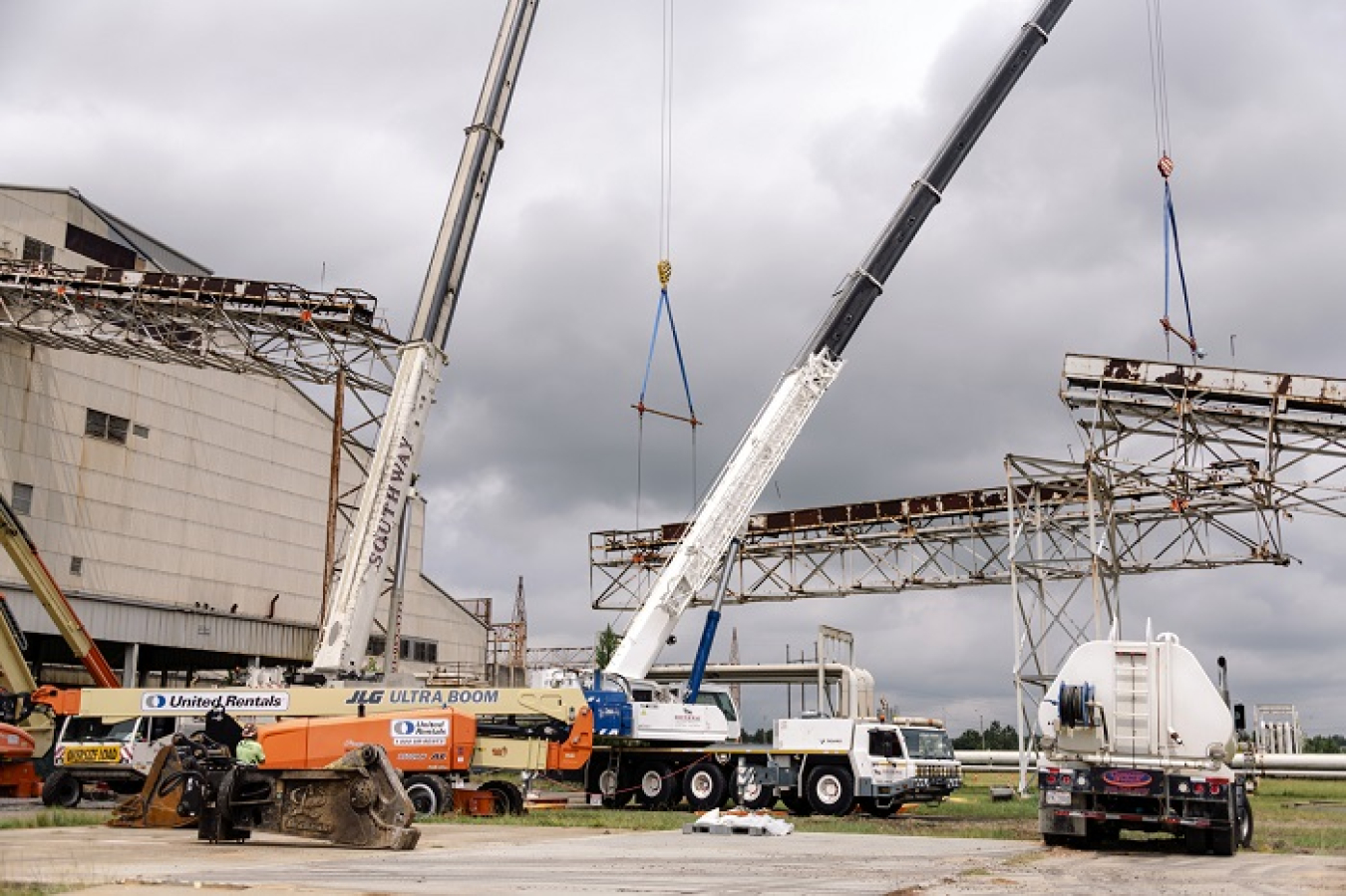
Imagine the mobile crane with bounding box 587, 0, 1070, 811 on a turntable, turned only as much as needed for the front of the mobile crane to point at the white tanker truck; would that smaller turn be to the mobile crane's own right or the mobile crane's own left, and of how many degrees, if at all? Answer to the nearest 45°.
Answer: approximately 45° to the mobile crane's own right

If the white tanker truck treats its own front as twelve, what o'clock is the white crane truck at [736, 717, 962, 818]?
The white crane truck is roughly at 11 o'clock from the white tanker truck.

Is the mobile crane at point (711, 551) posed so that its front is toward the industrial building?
no

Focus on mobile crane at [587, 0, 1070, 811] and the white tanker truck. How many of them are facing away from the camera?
1

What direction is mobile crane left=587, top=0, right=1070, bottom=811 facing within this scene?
to the viewer's right

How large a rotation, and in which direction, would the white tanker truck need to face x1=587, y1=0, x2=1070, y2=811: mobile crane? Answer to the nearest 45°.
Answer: approximately 45° to its left

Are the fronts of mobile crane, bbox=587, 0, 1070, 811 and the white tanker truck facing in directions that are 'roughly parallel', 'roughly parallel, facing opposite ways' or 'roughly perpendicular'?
roughly perpendicular

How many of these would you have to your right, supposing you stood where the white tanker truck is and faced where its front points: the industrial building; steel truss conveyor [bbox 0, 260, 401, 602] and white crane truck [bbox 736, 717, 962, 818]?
0

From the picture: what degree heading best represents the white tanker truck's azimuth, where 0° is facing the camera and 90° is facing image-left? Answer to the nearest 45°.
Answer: approximately 180°
